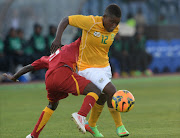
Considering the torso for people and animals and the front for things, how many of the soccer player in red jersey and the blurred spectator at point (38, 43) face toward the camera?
1

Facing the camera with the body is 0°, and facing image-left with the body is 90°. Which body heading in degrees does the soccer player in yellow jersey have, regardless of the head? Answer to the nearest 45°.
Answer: approximately 315°

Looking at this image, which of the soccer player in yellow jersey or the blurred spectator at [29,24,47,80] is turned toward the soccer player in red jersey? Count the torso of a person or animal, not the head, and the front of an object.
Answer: the blurred spectator

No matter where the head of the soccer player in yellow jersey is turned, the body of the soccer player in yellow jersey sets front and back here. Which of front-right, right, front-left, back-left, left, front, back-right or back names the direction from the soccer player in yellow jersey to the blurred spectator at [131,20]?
back-left

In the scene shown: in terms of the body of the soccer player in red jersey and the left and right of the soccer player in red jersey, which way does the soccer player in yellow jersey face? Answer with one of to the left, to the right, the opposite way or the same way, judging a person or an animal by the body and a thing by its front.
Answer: to the right

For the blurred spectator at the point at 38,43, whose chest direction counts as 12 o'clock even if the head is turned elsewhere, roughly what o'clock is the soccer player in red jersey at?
The soccer player in red jersey is roughly at 12 o'clock from the blurred spectator.

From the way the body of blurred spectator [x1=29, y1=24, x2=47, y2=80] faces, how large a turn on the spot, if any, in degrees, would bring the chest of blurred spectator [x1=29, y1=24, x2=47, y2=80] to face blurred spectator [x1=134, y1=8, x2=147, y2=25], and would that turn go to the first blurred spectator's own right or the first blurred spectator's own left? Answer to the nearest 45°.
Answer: approximately 135° to the first blurred spectator's own left

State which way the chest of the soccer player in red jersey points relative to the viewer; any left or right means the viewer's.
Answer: facing away from the viewer and to the right of the viewer
